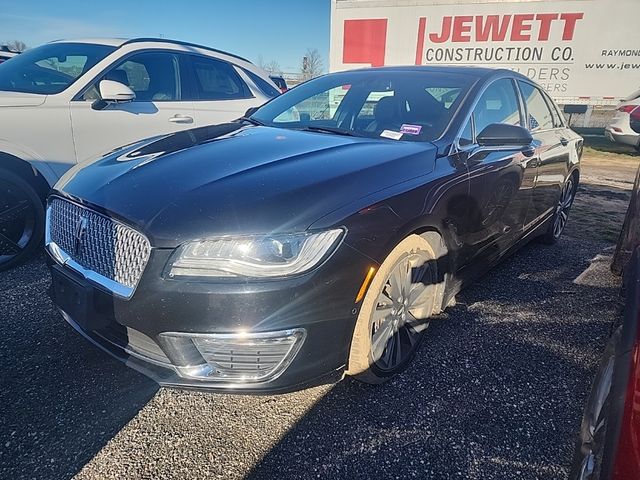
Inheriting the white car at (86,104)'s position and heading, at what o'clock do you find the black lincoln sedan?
The black lincoln sedan is roughly at 8 o'clock from the white car.

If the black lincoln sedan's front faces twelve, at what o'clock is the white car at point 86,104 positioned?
The white car is roughly at 3 o'clock from the black lincoln sedan.

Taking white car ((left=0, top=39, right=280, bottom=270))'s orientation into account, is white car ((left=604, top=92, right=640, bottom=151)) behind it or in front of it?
behind

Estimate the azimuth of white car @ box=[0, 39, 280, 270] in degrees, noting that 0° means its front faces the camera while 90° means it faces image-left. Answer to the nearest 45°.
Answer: approximately 45°

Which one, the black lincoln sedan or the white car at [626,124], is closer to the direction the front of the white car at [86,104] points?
the black lincoln sedan

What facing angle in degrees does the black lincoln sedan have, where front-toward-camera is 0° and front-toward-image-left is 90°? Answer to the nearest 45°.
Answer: approximately 45°

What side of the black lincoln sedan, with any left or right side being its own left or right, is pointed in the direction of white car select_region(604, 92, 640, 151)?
back
